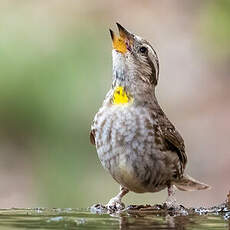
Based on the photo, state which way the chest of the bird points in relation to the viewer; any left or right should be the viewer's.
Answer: facing the viewer and to the left of the viewer
